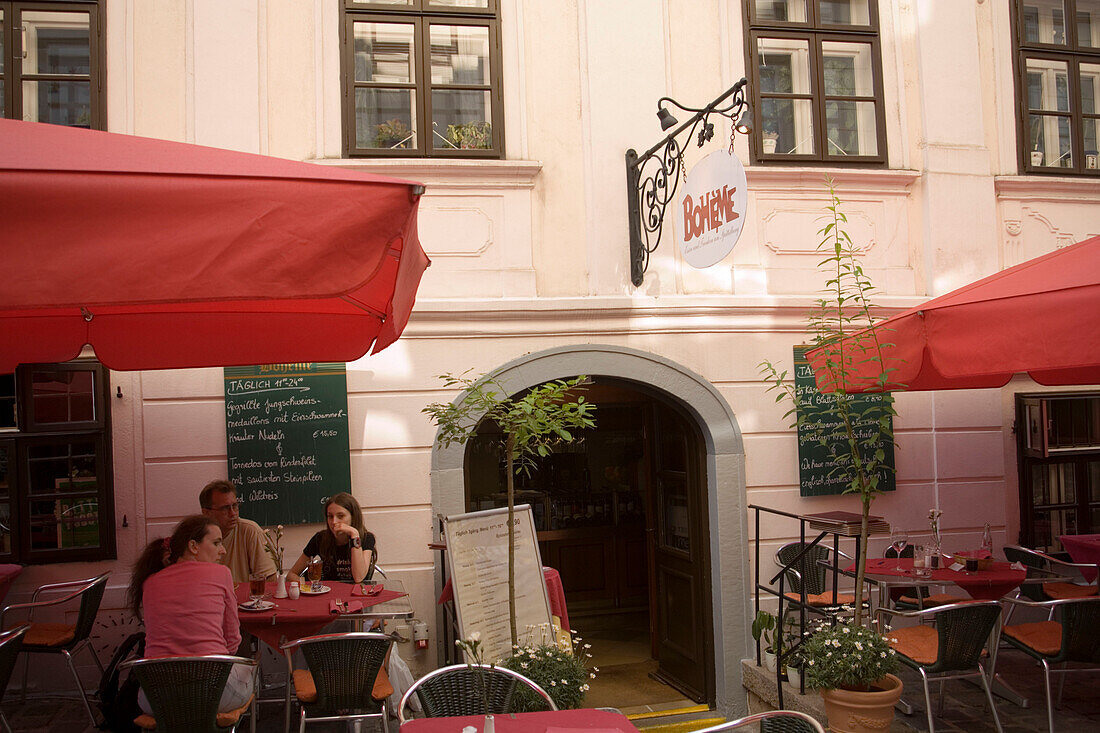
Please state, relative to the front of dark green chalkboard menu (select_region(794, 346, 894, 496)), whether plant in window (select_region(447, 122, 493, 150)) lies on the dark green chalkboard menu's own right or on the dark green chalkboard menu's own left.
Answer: on the dark green chalkboard menu's own right

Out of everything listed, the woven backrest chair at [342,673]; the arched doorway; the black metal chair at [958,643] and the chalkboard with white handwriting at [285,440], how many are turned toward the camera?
2

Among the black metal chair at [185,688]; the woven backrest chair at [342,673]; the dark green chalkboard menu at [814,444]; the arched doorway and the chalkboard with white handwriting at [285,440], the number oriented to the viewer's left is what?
0

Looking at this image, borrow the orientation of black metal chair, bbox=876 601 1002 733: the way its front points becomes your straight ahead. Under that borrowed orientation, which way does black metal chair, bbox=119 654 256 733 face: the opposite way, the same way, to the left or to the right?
the same way

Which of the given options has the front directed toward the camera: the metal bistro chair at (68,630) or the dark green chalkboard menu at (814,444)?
the dark green chalkboard menu

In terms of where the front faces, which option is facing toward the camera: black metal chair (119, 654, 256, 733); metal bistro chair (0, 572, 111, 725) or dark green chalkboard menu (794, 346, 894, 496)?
the dark green chalkboard menu

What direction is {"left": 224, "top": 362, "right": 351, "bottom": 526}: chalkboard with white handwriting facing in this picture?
toward the camera

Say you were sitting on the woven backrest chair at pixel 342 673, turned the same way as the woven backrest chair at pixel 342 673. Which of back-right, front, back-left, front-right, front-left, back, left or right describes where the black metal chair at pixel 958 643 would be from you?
right

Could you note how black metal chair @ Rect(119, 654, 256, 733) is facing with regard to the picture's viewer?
facing away from the viewer

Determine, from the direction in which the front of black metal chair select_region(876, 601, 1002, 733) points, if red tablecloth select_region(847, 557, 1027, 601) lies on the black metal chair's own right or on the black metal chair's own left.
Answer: on the black metal chair's own right

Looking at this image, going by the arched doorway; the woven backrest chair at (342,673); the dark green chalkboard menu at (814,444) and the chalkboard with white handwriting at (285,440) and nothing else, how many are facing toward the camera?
3

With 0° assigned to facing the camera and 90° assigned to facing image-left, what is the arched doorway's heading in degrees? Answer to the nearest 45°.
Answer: approximately 0°

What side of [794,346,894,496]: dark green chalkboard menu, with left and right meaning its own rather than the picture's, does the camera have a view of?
front

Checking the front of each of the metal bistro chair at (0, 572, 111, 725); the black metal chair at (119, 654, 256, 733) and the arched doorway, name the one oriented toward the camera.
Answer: the arched doorway

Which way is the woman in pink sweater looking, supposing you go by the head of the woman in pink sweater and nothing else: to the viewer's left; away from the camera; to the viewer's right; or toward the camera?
to the viewer's right

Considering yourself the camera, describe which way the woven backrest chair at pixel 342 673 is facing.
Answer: facing away from the viewer

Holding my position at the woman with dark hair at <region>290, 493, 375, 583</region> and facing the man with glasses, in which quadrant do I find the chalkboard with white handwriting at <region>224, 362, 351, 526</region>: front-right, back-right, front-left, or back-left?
front-right

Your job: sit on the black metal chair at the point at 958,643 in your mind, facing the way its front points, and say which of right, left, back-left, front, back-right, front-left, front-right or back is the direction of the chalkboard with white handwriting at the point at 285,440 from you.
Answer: front-left
